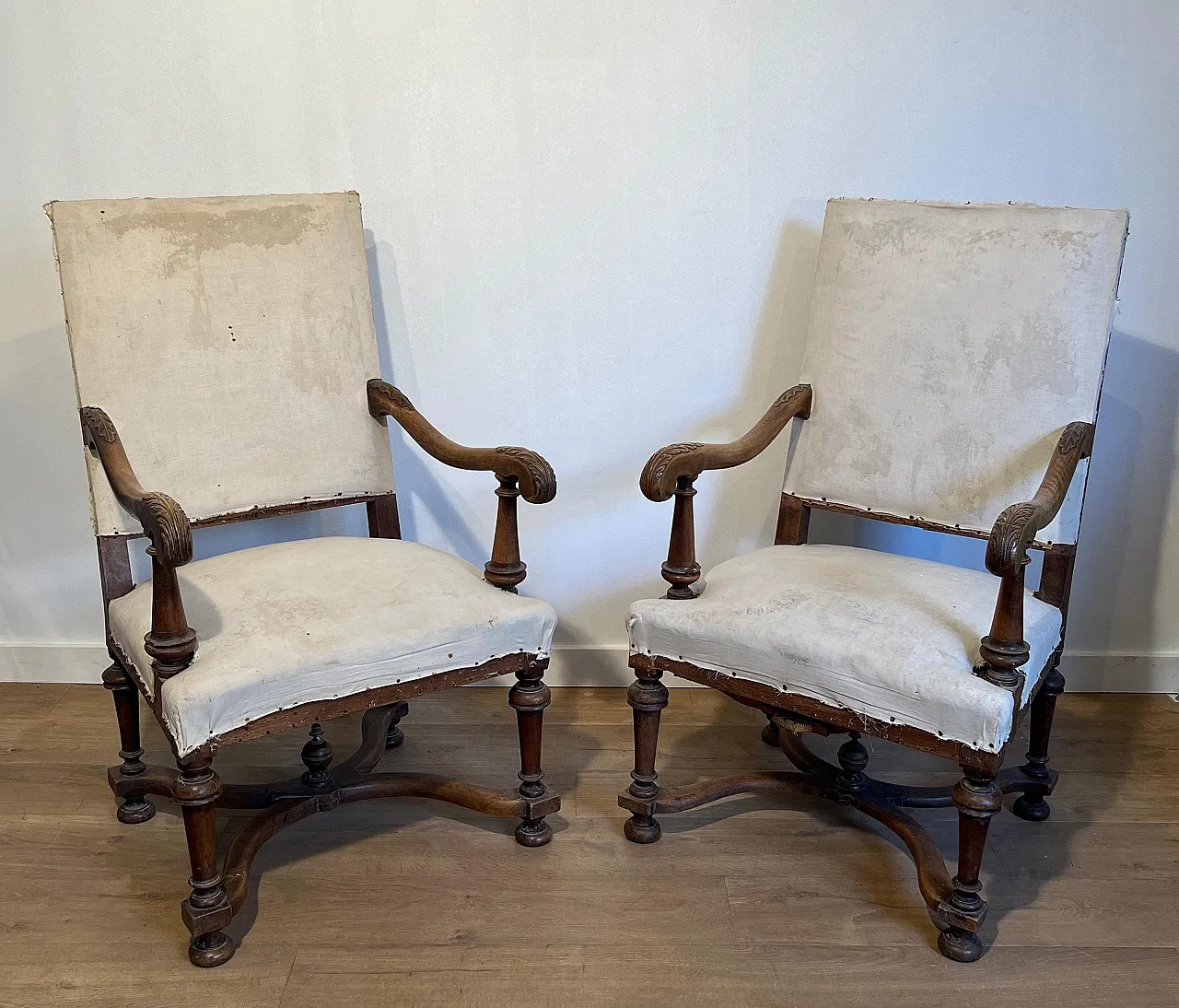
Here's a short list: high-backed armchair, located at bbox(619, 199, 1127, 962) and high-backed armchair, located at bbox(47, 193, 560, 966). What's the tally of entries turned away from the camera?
0

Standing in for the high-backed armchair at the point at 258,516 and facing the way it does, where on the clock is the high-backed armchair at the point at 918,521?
the high-backed armchair at the point at 918,521 is roughly at 11 o'clock from the high-backed armchair at the point at 258,516.

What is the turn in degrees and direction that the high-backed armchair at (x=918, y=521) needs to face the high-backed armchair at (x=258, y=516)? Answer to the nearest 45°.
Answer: approximately 45° to its right

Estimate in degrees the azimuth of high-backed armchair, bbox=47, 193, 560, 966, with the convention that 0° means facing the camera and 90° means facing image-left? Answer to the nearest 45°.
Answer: approximately 315°

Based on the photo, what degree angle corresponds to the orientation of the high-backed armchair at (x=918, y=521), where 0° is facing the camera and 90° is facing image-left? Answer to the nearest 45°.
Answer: approximately 45°
